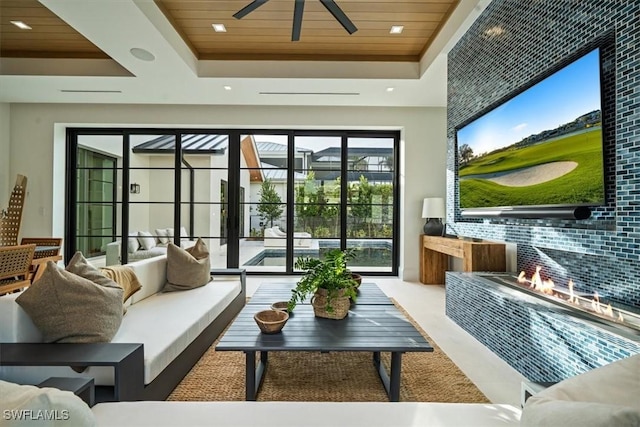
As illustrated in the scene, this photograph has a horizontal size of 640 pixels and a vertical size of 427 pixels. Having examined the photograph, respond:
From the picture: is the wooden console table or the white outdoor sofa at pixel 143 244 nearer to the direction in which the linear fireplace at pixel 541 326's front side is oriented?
the white outdoor sofa

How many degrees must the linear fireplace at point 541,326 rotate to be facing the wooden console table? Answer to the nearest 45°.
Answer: approximately 90° to its right

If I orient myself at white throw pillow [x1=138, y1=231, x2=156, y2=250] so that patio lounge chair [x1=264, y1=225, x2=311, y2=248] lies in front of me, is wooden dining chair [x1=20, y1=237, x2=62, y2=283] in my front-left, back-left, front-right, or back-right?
back-right

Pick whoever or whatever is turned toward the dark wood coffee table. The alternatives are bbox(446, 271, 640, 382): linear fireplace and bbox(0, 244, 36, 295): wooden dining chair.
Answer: the linear fireplace

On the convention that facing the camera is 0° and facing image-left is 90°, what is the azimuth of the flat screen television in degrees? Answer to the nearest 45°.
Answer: approximately 45°

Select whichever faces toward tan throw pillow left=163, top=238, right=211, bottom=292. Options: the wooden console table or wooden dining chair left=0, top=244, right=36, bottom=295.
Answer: the wooden console table

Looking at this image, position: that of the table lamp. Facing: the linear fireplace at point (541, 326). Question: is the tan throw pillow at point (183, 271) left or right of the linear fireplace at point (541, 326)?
right

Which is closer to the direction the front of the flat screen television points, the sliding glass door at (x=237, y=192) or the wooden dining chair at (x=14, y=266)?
the wooden dining chair
